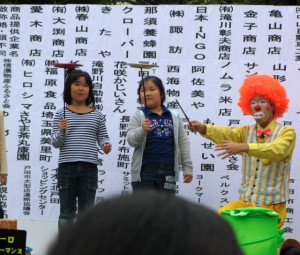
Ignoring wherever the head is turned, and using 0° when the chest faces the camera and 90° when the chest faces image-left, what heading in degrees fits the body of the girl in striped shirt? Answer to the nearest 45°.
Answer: approximately 0°

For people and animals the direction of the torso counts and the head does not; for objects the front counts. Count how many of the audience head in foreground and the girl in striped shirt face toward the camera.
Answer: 1

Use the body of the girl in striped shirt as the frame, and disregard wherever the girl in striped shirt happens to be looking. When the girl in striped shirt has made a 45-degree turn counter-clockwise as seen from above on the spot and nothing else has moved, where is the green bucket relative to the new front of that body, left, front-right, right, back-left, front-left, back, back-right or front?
front

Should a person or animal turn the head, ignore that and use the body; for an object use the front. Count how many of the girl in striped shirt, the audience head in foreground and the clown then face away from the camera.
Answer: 1

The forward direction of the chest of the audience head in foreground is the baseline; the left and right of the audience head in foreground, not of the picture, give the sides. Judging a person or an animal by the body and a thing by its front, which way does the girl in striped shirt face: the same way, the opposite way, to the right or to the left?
the opposite way

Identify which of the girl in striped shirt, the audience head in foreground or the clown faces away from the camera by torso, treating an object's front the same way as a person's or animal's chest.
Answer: the audience head in foreground

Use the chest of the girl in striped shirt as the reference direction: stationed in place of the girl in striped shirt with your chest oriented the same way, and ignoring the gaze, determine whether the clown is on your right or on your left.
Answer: on your left

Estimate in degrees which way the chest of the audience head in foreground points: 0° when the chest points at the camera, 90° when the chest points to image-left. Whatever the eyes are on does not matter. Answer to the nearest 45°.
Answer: approximately 180°

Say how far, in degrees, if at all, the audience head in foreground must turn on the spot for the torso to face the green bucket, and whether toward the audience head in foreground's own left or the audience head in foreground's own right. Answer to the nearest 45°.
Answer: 0° — they already face it

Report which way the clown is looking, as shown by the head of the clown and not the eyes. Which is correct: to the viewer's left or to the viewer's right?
to the viewer's left

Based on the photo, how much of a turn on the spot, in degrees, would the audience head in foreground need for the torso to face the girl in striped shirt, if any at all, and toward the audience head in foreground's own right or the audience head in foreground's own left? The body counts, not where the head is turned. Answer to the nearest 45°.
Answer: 0° — they already face them

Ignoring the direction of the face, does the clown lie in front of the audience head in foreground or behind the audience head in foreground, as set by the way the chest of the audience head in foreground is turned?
in front

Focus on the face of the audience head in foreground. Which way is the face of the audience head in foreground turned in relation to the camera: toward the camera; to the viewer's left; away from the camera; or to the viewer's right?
away from the camera
